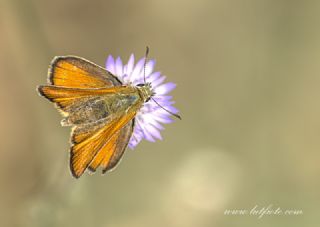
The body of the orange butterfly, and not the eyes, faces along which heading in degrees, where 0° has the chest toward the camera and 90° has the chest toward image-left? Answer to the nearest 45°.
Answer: approximately 270°
